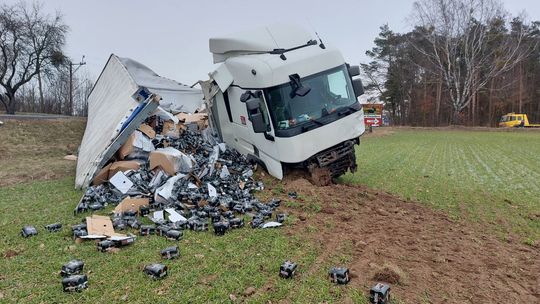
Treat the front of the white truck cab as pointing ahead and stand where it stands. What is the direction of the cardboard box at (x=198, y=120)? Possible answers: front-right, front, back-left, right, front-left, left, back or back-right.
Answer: back

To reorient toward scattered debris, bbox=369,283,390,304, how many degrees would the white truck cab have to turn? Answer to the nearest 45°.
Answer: approximately 45° to its right

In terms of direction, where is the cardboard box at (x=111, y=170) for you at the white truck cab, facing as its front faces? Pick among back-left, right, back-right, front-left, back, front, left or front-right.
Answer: back-right

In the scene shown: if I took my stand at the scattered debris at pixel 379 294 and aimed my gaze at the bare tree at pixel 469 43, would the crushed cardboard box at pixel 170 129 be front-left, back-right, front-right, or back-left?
front-left

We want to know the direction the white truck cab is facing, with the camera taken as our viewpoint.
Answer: facing the viewer and to the right of the viewer

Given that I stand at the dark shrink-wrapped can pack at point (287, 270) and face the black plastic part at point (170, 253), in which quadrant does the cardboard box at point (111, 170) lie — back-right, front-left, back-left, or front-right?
front-right

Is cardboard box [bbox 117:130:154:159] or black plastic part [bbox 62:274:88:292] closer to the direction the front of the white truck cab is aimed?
the black plastic part

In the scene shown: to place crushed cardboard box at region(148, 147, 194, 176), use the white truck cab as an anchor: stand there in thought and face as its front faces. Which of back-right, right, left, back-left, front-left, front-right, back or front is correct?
back-right

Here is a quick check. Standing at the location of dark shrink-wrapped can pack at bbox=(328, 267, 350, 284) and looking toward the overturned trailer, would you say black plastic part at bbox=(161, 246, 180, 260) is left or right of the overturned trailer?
left

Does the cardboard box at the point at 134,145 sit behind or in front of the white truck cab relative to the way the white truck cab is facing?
behind

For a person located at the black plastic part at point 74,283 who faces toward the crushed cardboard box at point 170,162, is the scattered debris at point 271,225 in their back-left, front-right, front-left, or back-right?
front-right

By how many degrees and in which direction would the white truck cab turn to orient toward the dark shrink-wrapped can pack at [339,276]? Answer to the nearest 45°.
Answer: approximately 45° to its right

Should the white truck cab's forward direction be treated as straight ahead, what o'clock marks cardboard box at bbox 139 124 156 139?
The cardboard box is roughly at 5 o'clock from the white truck cab.

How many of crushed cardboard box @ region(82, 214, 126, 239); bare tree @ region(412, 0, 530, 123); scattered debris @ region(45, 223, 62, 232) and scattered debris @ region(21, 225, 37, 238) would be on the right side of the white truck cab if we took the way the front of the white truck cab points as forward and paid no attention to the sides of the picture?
3

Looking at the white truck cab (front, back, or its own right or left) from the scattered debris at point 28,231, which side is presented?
right

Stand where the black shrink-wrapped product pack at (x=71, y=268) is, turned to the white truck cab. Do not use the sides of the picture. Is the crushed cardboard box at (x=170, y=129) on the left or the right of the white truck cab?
left

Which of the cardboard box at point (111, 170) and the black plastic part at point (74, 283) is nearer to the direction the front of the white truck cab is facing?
the black plastic part

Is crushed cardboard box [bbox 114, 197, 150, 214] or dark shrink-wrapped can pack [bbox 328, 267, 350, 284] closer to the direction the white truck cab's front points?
the dark shrink-wrapped can pack

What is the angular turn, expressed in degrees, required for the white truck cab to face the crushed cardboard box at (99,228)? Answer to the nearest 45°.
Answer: approximately 90° to its right

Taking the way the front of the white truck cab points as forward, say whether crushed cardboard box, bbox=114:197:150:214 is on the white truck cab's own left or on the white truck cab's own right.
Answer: on the white truck cab's own right
